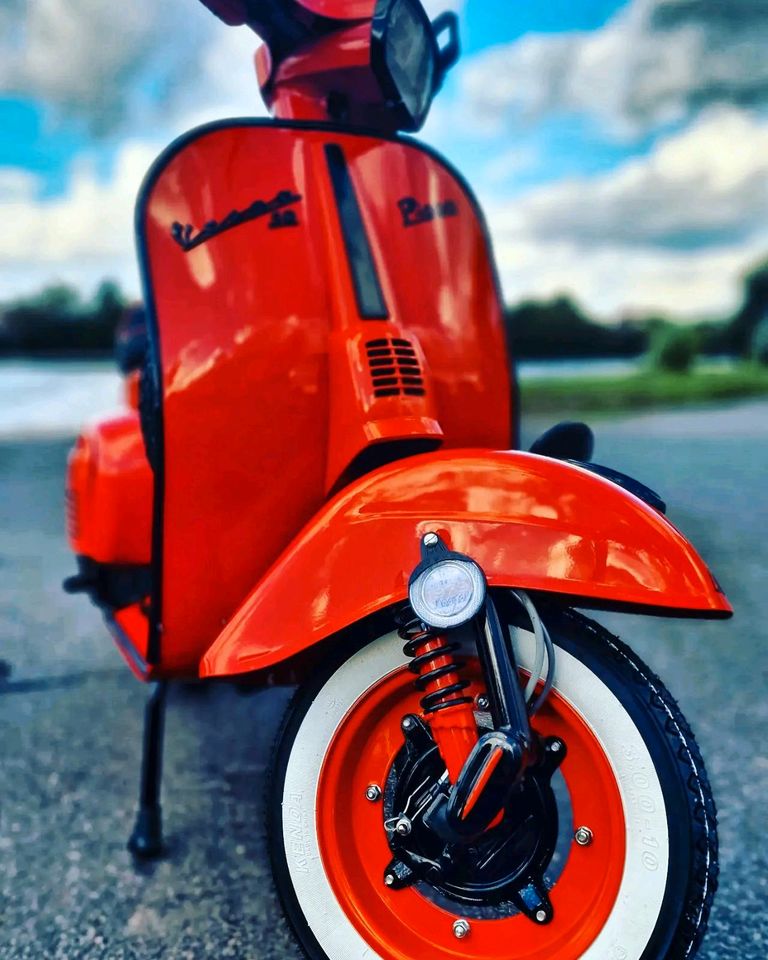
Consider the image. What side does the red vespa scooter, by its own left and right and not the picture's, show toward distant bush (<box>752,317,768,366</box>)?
left

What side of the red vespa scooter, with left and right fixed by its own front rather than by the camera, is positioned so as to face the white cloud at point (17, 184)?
back

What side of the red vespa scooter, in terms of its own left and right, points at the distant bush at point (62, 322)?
back

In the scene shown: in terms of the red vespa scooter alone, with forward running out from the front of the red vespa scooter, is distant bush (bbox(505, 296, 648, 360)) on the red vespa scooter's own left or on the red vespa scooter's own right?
on the red vespa scooter's own left

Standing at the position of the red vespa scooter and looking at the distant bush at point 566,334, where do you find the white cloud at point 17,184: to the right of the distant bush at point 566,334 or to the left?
left

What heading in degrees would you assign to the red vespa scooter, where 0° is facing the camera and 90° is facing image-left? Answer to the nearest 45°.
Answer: approximately 315°

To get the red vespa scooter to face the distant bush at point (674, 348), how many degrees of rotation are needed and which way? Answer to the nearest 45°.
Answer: approximately 135° to its left
